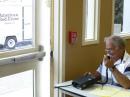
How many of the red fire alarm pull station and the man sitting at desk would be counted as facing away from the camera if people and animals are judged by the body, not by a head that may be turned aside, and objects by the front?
0

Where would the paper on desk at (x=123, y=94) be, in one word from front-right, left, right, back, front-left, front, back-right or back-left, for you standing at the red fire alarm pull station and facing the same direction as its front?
front

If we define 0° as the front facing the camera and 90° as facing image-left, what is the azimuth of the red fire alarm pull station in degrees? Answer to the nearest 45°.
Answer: approximately 315°

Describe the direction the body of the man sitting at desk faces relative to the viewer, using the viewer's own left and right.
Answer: facing the viewer and to the left of the viewer

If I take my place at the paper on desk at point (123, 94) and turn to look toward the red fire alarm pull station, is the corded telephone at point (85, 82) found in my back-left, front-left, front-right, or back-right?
front-left

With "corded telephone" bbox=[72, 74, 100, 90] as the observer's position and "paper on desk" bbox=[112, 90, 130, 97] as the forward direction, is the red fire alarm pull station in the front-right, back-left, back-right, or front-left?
back-left

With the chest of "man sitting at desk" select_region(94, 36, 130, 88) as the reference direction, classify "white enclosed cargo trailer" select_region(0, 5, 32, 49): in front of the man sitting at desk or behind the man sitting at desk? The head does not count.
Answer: in front

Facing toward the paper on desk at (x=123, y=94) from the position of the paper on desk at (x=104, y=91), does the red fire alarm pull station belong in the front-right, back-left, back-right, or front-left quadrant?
back-left

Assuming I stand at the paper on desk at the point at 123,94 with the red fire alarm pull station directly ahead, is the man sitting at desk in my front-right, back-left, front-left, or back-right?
front-right
